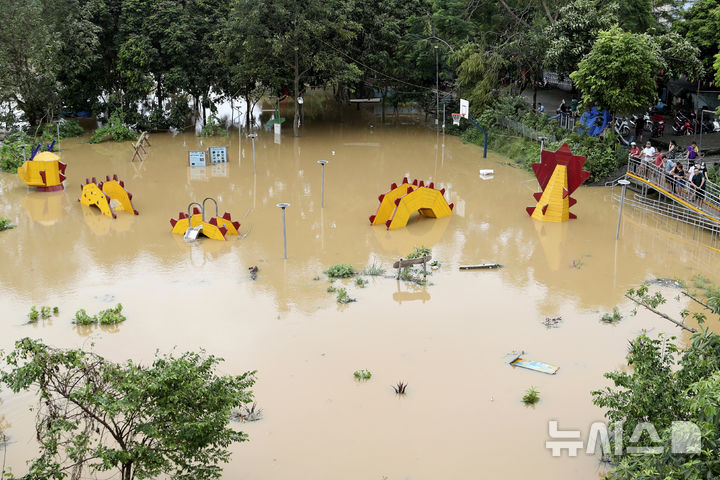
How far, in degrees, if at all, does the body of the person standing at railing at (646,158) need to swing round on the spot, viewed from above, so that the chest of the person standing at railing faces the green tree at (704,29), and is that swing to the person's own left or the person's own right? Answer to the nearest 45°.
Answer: approximately 135° to the person's own right

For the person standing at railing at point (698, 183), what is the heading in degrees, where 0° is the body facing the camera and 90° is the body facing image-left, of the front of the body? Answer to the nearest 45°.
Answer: approximately 45°

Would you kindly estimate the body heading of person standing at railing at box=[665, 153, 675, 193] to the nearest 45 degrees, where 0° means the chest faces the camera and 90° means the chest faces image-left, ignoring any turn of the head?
approximately 45°

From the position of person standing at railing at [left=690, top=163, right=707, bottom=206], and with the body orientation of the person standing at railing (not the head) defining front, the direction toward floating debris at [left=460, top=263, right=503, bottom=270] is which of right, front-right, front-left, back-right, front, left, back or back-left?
front

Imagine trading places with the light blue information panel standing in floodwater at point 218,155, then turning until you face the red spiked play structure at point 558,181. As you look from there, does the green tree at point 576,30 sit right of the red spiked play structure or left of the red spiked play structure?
left

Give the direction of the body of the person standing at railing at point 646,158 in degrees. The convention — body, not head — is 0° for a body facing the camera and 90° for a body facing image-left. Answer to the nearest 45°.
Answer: approximately 45°

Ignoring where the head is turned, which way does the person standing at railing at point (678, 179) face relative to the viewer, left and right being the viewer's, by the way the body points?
facing the viewer and to the left of the viewer

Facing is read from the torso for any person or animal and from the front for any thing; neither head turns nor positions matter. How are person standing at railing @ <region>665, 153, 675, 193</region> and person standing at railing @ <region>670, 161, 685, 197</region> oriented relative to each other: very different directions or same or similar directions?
same or similar directions

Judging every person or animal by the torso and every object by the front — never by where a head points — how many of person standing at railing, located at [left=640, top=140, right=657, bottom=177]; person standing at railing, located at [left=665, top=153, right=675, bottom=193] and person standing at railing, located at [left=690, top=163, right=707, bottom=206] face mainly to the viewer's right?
0

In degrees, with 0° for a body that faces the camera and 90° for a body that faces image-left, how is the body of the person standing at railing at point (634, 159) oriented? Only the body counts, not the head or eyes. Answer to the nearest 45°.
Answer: approximately 45°

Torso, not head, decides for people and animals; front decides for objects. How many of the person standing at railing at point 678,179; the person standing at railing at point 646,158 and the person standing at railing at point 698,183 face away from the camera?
0

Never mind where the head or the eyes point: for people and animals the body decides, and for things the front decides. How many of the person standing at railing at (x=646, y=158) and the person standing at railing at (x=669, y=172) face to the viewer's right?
0

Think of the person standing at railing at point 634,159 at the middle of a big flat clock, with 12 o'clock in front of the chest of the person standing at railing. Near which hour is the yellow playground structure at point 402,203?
The yellow playground structure is roughly at 12 o'clock from the person standing at railing.
